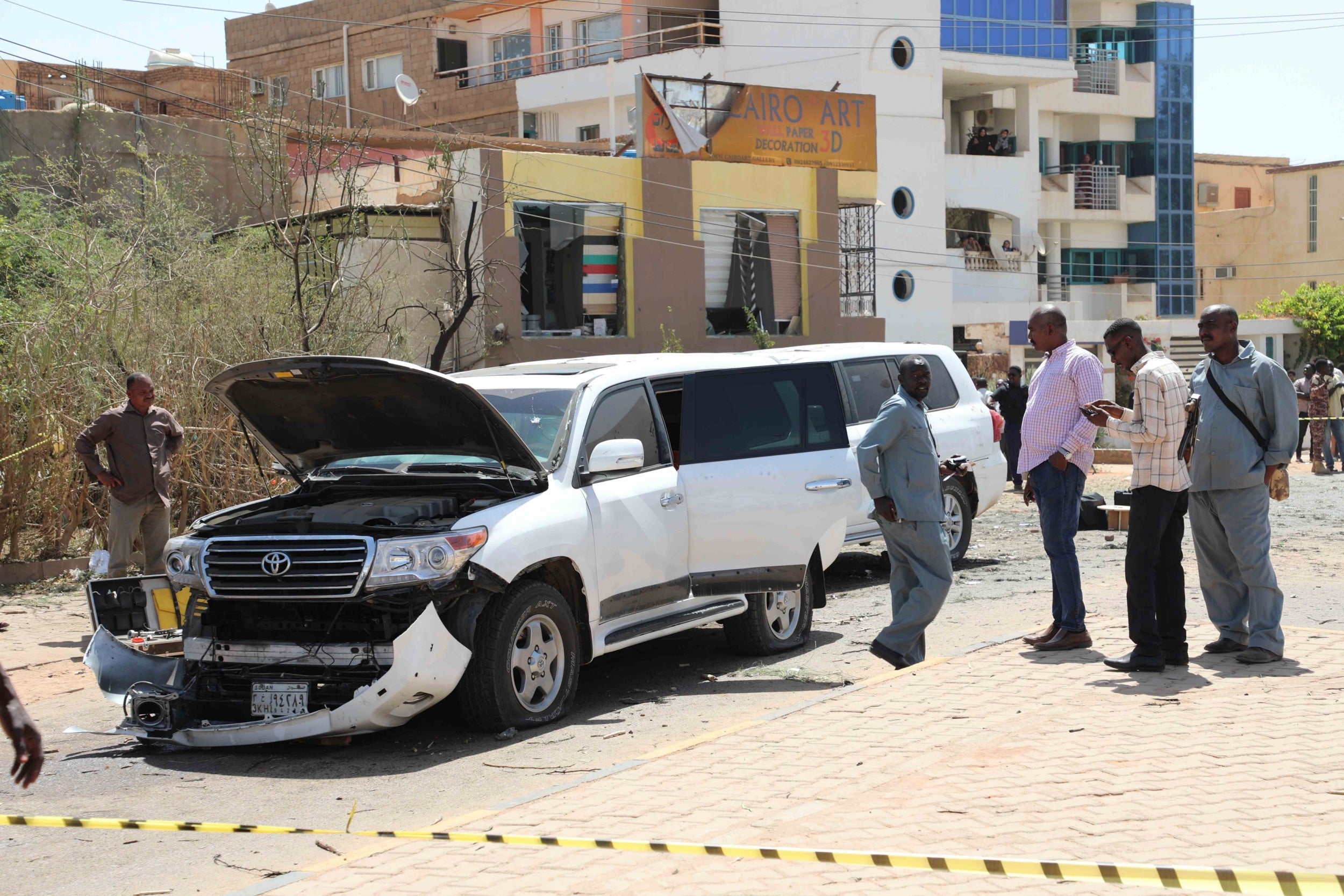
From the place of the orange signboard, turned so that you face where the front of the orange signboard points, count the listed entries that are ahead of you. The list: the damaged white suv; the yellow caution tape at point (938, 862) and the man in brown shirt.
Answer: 3

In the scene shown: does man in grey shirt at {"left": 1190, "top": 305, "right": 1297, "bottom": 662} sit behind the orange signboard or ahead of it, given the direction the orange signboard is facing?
ahead

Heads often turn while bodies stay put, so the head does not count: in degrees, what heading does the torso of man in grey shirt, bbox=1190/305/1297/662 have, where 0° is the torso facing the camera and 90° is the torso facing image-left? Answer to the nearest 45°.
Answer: approximately 45°

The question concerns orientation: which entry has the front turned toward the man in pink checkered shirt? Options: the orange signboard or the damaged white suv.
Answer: the orange signboard

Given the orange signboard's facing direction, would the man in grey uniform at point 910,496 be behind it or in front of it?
in front

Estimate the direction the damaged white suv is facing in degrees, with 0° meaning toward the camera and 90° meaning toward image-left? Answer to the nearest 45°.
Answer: approximately 45°

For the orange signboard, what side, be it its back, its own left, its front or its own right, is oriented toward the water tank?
right

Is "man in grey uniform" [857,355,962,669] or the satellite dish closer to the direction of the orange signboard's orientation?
the man in grey uniform

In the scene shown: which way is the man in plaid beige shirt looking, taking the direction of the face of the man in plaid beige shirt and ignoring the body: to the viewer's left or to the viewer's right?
to the viewer's left

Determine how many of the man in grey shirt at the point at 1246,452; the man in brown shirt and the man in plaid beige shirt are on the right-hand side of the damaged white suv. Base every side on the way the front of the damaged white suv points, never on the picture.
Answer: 1
